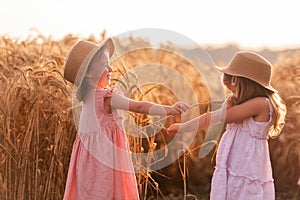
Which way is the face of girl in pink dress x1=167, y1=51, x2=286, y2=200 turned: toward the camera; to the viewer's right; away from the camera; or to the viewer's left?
to the viewer's left

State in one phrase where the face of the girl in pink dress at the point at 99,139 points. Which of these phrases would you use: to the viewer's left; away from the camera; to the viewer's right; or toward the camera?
to the viewer's right

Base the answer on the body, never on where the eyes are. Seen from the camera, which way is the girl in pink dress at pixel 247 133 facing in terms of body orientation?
to the viewer's left
